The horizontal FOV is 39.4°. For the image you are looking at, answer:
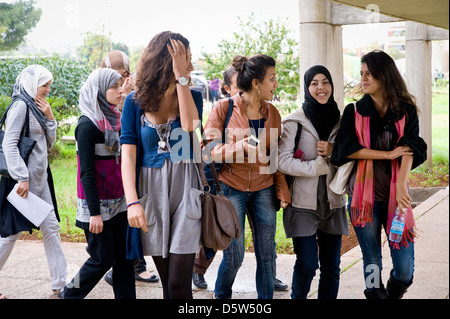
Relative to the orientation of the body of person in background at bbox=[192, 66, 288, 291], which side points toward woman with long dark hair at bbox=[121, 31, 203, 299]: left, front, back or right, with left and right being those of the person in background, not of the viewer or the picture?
right

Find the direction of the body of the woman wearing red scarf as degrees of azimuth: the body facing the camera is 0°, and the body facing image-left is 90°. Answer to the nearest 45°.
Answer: approximately 0°

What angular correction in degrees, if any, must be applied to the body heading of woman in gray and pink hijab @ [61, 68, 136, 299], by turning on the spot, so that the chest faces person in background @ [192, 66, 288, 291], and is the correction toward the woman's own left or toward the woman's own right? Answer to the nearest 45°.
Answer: approximately 45° to the woman's own left

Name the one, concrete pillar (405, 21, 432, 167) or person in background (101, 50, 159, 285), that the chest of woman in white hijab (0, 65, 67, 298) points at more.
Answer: the person in background

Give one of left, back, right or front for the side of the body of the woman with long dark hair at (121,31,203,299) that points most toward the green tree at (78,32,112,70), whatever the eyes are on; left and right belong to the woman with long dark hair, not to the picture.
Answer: back

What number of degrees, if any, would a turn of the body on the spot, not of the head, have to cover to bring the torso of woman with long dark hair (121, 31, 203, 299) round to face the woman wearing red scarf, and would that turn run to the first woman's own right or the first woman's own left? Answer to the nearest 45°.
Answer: approximately 90° to the first woman's own left
